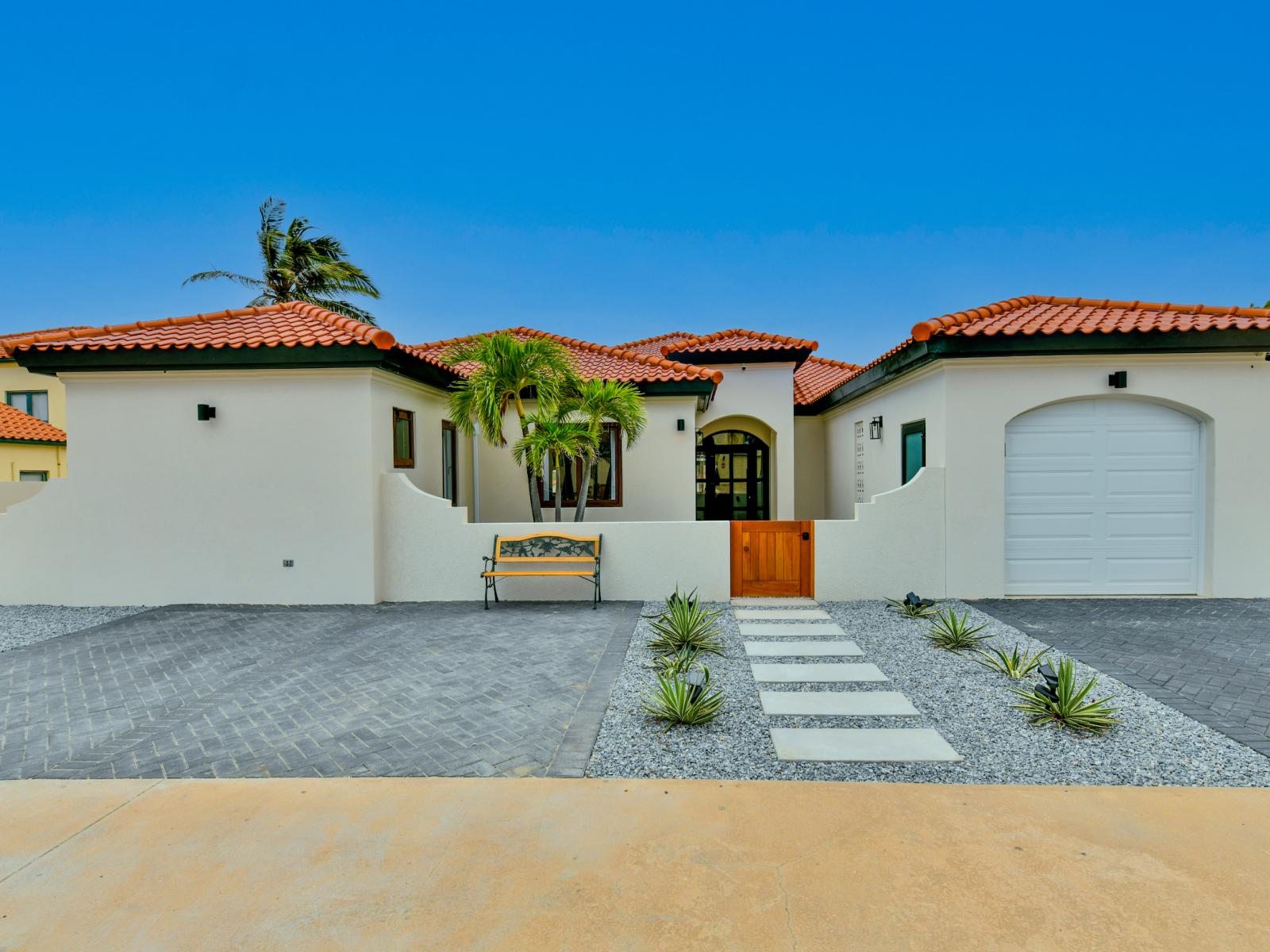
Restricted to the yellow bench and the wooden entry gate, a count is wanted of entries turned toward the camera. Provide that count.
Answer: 2

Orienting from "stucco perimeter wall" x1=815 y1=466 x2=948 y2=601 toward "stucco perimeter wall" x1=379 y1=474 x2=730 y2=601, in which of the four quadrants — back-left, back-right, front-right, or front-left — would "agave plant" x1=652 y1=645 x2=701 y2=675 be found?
front-left

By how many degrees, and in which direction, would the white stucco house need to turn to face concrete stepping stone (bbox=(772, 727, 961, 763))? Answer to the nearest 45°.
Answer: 0° — it already faces it

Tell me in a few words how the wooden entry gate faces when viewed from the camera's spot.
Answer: facing the viewer

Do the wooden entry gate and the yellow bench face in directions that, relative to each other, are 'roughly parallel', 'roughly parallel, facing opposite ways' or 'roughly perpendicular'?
roughly parallel

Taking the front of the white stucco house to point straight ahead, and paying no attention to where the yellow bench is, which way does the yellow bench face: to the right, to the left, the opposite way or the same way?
the same way

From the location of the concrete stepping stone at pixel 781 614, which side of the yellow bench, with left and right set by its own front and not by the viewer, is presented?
left

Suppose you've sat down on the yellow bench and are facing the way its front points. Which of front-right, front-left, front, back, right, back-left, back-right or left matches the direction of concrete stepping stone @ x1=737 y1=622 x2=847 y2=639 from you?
front-left

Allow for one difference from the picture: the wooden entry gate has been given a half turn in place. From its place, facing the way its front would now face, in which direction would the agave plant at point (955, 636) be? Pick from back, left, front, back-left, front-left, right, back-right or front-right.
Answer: back-right

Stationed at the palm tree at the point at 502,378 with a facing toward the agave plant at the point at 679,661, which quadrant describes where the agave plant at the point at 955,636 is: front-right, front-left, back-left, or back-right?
front-left

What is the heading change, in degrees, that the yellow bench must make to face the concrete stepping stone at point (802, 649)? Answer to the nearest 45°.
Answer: approximately 45° to its left

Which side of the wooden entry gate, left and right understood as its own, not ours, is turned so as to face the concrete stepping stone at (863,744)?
front
